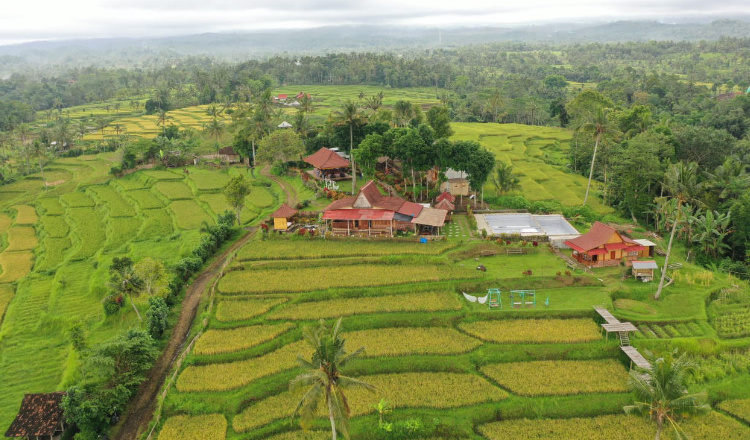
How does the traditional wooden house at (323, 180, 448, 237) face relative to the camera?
toward the camera

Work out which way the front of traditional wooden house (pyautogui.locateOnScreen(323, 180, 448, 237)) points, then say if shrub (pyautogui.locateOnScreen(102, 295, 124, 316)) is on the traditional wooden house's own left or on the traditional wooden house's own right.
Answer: on the traditional wooden house's own right

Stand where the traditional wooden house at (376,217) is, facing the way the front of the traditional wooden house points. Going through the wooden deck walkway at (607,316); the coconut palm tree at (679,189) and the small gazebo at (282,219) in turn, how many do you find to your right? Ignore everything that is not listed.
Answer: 1

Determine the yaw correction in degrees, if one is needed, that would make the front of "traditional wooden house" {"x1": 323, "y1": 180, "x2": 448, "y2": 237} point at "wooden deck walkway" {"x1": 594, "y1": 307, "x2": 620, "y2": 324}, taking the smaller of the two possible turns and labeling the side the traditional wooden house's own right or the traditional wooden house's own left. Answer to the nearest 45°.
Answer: approximately 45° to the traditional wooden house's own left

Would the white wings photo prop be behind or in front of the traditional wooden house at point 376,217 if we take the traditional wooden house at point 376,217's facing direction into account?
in front

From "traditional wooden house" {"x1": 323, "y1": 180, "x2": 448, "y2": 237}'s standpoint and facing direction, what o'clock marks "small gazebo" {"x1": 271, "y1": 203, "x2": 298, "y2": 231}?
The small gazebo is roughly at 3 o'clock from the traditional wooden house.

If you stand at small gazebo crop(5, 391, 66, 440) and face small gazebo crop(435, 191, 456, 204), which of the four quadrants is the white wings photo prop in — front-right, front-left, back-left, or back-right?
front-right

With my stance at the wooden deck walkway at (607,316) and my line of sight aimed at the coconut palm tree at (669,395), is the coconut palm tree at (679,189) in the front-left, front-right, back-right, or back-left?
back-left

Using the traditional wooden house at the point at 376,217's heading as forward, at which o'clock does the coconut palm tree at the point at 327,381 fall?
The coconut palm tree is roughly at 12 o'clock from the traditional wooden house.

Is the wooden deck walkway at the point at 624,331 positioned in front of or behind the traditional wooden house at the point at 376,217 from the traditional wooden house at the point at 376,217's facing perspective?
in front

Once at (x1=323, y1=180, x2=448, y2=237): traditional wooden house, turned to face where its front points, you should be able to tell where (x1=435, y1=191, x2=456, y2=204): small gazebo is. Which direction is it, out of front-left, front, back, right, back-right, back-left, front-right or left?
back-left

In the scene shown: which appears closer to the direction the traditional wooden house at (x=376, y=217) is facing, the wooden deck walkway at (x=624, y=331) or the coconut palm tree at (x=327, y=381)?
the coconut palm tree

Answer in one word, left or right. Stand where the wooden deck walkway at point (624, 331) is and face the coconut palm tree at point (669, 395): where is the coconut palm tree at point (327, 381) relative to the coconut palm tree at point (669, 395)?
right
